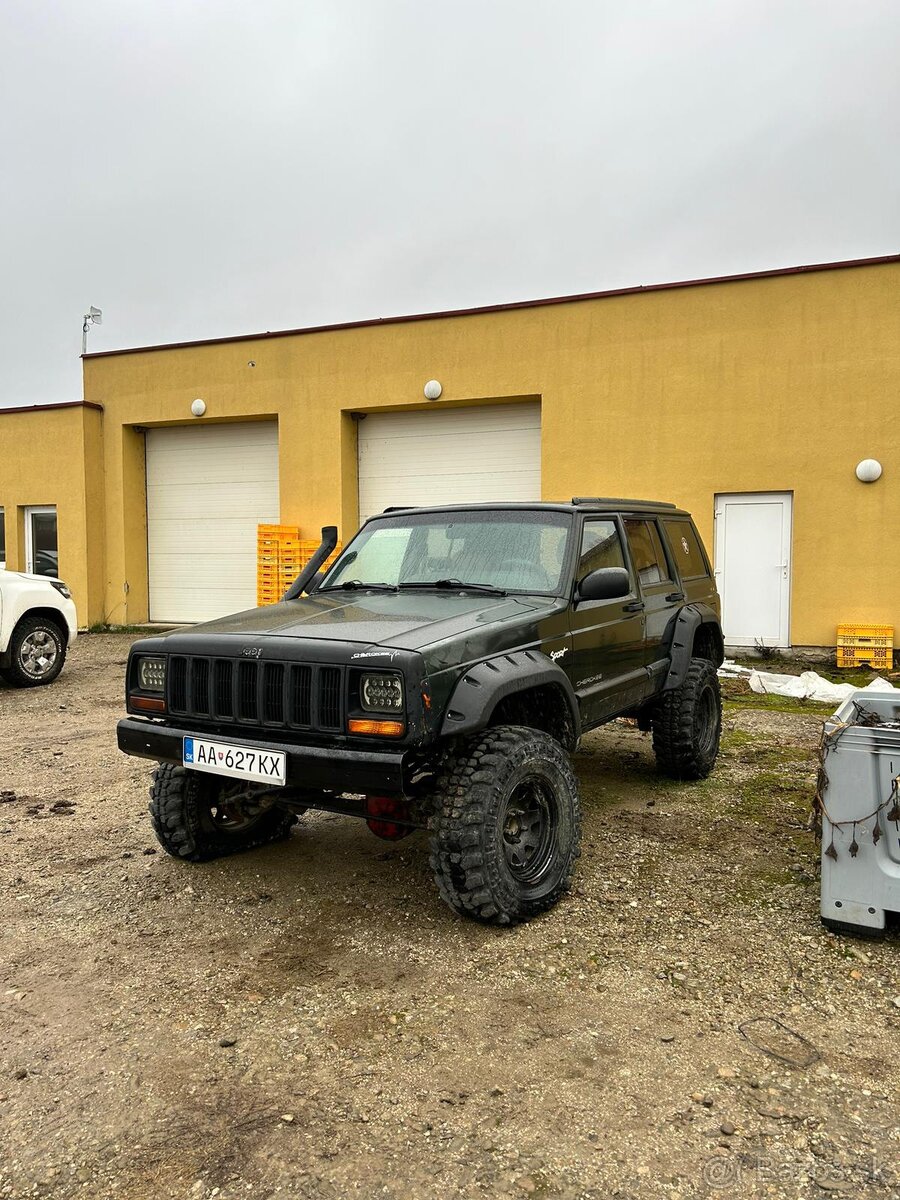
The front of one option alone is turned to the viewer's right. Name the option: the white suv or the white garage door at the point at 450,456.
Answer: the white suv

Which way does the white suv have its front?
to the viewer's right

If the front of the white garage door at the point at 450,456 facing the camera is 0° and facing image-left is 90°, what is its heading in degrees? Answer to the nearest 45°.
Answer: approximately 0°

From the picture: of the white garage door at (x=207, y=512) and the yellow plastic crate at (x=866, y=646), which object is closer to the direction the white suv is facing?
the yellow plastic crate

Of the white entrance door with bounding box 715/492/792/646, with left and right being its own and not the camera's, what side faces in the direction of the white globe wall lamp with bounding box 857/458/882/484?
left

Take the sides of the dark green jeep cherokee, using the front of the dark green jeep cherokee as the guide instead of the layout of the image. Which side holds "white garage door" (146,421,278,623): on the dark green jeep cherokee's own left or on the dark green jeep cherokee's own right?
on the dark green jeep cherokee's own right

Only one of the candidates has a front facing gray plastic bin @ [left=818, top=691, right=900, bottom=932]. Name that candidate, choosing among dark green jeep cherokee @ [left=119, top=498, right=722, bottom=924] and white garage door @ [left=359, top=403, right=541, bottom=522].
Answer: the white garage door

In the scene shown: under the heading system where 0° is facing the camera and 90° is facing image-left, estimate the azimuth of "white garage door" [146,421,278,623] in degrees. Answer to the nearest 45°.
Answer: approximately 0°

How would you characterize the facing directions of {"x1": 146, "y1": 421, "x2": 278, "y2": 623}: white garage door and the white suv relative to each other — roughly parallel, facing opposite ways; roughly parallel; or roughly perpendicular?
roughly perpendicular

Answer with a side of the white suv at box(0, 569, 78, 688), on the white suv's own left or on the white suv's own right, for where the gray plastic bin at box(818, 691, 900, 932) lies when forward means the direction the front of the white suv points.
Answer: on the white suv's own right
